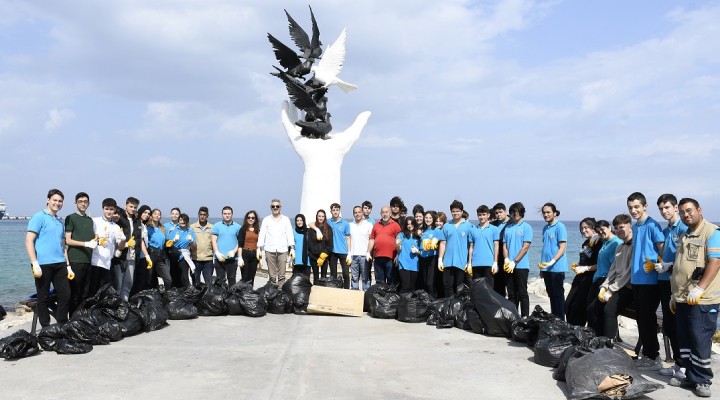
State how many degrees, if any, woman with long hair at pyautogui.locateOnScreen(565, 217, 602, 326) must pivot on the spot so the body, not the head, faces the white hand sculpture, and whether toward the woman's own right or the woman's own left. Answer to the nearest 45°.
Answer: approximately 90° to the woman's own right

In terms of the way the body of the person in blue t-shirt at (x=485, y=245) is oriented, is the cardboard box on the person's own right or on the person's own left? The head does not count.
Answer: on the person's own right

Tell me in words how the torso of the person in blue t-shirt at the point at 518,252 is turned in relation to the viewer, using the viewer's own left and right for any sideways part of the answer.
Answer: facing the viewer and to the left of the viewer

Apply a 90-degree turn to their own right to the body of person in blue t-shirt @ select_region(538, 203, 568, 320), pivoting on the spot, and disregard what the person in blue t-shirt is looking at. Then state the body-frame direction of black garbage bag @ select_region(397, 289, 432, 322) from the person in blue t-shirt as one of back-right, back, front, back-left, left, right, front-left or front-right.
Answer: front-left

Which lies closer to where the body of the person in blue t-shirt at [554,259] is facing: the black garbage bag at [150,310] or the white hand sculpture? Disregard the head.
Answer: the black garbage bag

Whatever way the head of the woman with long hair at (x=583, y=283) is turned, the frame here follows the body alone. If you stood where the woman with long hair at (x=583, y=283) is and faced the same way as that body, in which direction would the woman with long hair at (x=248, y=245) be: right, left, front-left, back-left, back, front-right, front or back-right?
front-right

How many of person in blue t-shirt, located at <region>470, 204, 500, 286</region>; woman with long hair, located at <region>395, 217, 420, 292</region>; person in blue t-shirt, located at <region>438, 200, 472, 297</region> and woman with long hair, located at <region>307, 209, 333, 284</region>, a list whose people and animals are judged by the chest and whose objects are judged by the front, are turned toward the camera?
4

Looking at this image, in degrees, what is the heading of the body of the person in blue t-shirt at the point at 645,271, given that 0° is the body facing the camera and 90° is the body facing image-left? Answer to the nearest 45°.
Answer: approximately 45°

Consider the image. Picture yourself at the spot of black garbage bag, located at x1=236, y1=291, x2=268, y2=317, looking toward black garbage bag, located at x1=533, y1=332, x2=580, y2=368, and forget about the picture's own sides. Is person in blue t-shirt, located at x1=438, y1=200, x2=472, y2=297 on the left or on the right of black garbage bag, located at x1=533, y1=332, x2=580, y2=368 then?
left

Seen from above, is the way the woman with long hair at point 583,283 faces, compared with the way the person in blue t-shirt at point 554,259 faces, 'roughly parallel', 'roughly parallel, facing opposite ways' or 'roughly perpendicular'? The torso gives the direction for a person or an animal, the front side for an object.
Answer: roughly parallel

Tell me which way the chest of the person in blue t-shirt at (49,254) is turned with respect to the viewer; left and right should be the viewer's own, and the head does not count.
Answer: facing the viewer and to the right of the viewer
